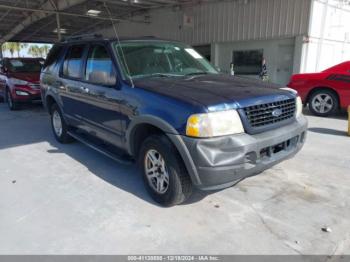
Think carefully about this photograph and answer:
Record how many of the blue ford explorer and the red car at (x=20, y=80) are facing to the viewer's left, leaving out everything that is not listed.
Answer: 0

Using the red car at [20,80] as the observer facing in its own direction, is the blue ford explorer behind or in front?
in front

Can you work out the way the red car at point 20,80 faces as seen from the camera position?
facing the viewer and to the right of the viewer

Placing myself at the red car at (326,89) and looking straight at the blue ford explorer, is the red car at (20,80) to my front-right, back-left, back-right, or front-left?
front-right

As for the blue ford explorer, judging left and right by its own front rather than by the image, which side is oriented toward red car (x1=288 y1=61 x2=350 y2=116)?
left

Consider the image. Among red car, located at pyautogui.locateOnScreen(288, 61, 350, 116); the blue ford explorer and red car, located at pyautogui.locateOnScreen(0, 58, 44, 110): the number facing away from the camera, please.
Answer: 0

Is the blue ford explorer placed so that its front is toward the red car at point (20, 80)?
no
